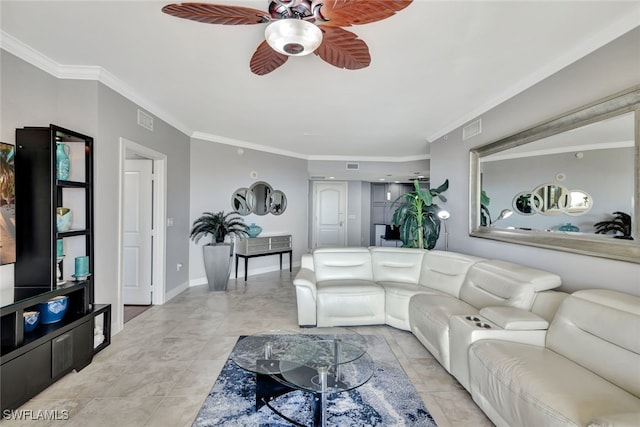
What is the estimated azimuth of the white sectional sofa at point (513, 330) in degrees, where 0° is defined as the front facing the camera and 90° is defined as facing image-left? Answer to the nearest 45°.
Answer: approximately 45°

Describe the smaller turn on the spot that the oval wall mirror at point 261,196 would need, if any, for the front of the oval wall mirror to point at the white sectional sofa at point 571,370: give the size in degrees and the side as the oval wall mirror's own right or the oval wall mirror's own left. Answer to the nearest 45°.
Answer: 0° — it already faces it

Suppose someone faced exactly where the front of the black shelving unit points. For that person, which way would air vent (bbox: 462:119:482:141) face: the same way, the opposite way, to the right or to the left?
the opposite way

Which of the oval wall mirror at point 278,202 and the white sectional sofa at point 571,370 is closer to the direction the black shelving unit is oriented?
the white sectional sofa

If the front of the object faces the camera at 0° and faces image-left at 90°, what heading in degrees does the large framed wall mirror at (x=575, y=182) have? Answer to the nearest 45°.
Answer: approximately 45°

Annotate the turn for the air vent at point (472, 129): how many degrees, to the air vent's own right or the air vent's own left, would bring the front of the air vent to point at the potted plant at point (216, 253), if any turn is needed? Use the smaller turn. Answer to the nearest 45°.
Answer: approximately 45° to the air vent's own right

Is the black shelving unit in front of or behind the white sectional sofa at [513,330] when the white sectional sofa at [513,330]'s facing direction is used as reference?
in front

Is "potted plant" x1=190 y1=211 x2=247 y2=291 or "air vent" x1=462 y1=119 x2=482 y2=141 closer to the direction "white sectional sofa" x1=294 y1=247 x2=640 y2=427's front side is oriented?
the potted plant

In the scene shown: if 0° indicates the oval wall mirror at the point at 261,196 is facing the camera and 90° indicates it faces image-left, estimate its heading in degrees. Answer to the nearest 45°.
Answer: approximately 0°

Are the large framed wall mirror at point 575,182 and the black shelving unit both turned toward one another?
yes

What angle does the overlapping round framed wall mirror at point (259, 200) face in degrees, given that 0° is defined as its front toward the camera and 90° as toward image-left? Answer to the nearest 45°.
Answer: approximately 0°

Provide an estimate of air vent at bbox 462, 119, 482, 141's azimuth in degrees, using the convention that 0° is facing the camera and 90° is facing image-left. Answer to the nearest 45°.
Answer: approximately 45°

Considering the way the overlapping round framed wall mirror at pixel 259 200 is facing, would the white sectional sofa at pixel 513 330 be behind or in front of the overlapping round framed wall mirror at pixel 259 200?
in front

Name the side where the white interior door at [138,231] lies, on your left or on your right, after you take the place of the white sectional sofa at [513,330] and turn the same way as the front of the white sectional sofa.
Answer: on your right
